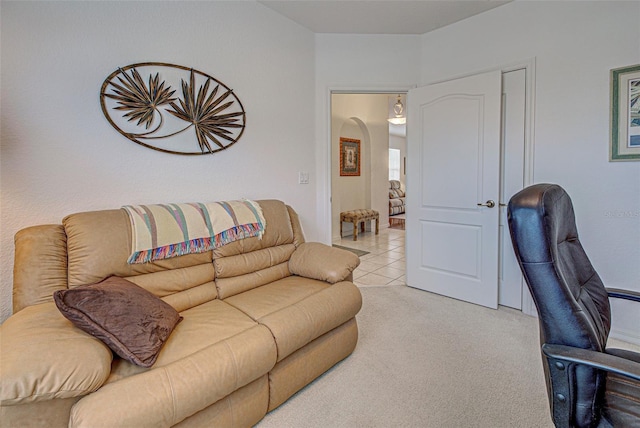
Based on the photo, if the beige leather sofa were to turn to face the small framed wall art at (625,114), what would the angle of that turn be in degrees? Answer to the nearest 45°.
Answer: approximately 45° to its left

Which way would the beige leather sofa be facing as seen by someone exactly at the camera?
facing the viewer and to the right of the viewer

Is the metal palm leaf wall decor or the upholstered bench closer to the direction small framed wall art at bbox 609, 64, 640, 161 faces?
the metal palm leaf wall decor

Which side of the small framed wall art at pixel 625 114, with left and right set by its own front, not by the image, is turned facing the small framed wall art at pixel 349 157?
right

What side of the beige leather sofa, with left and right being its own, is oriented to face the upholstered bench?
left

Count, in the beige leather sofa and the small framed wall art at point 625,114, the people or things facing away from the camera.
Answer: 0

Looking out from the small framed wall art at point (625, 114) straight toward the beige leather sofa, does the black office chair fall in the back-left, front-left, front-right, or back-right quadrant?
front-left

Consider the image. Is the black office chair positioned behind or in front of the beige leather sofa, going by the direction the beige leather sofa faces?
in front

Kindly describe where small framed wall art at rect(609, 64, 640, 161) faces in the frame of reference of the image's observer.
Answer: facing the viewer and to the left of the viewer

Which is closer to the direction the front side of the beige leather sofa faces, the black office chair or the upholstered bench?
the black office chair

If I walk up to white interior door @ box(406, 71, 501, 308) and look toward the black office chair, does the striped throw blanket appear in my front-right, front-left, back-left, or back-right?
front-right

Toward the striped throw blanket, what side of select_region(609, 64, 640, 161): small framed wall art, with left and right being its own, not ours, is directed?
front

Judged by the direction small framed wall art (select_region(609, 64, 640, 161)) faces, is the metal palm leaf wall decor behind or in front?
in front
